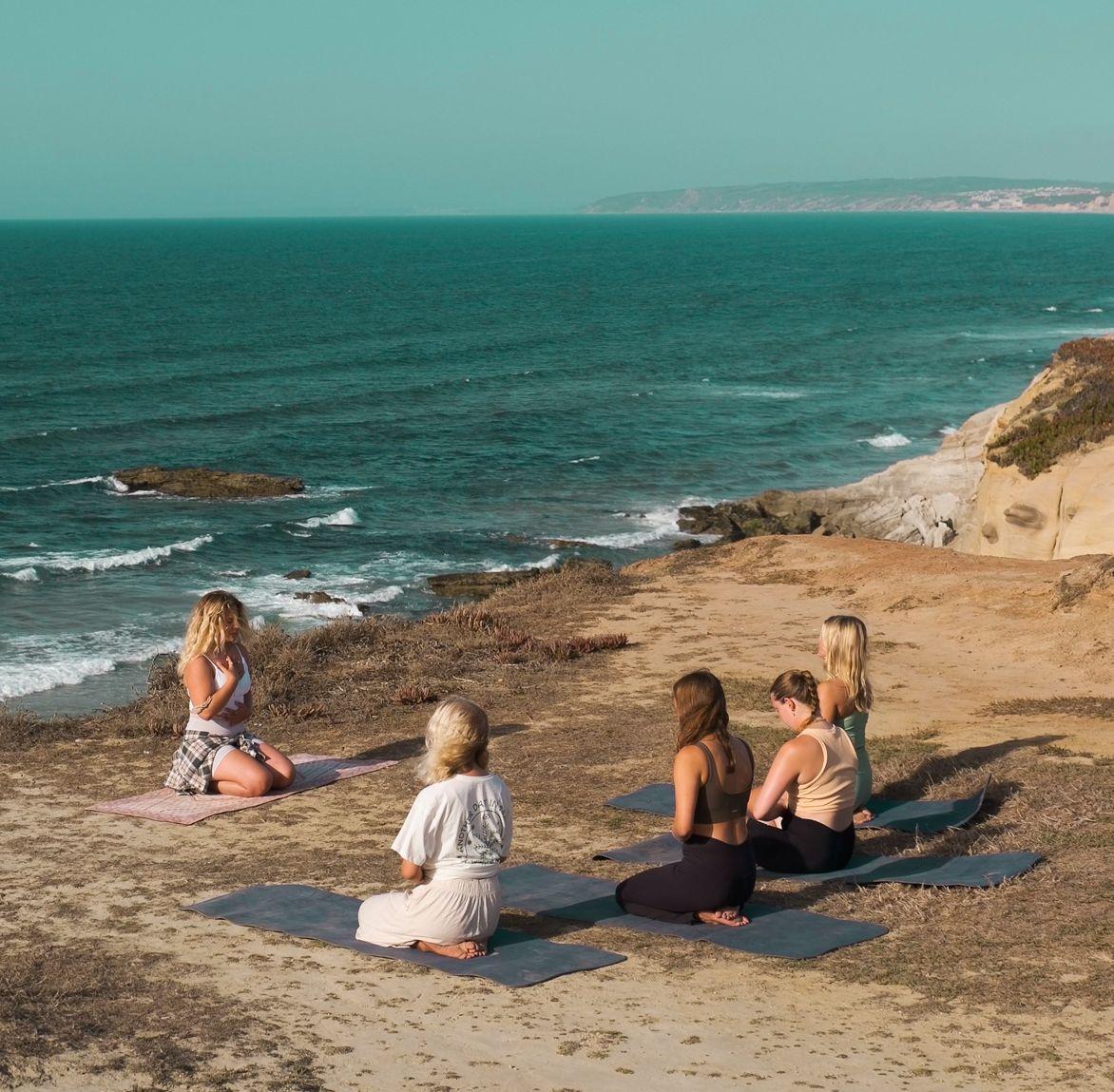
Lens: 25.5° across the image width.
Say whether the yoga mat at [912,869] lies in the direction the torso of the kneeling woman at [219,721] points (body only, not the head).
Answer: yes

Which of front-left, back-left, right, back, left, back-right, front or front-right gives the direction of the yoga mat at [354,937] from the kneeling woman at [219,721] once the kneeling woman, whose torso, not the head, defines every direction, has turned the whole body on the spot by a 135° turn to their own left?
back

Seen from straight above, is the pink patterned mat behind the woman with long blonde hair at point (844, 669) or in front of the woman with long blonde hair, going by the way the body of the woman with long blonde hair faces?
in front

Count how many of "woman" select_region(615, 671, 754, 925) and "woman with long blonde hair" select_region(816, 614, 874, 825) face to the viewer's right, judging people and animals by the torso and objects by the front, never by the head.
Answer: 0

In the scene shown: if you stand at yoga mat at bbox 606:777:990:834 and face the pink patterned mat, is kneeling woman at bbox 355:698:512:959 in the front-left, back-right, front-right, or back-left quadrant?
front-left

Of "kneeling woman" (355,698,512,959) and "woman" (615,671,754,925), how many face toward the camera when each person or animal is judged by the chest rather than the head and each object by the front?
0

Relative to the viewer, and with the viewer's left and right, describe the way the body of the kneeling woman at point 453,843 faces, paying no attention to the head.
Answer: facing away from the viewer and to the left of the viewer

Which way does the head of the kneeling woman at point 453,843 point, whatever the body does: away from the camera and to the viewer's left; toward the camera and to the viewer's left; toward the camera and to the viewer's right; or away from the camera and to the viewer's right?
away from the camera and to the viewer's left

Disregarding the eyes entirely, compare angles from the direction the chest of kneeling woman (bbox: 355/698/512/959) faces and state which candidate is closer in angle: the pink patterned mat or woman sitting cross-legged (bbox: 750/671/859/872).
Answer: the pink patterned mat

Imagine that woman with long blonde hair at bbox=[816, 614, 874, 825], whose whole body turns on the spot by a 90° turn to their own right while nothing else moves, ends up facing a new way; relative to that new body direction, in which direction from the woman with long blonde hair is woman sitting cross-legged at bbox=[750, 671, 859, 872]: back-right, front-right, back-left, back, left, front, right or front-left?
back-right

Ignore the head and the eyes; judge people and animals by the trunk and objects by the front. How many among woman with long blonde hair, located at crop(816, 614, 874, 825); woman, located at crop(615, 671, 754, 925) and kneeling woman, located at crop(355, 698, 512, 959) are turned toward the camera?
0

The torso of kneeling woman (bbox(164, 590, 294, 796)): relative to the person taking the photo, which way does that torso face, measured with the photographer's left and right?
facing the viewer and to the right of the viewer

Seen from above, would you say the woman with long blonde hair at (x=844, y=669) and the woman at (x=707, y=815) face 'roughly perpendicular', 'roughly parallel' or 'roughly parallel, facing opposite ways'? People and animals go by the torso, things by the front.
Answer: roughly parallel

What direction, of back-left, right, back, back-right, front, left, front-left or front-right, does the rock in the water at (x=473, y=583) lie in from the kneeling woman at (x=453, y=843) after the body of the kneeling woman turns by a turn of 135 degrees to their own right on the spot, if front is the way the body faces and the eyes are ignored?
left

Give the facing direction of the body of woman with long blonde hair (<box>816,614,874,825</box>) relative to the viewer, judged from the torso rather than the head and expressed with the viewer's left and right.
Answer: facing away from the viewer and to the left of the viewer

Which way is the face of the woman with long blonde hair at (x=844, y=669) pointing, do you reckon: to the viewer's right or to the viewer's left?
to the viewer's left

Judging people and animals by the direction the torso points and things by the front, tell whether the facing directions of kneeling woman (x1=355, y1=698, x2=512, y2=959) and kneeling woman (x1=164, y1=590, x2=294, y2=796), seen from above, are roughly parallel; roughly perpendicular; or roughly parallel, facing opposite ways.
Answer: roughly parallel, facing opposite ways

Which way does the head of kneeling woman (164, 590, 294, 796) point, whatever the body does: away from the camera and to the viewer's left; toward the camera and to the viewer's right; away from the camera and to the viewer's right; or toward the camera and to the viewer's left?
toward the camera and to the viewer's right

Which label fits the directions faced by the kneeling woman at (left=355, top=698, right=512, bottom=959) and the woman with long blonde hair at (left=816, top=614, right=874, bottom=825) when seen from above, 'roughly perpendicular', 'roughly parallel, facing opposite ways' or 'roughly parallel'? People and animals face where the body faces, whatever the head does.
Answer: roughly parallel

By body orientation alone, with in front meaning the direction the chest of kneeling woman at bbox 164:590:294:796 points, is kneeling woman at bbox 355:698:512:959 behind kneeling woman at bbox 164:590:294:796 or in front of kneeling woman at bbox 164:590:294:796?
in front
